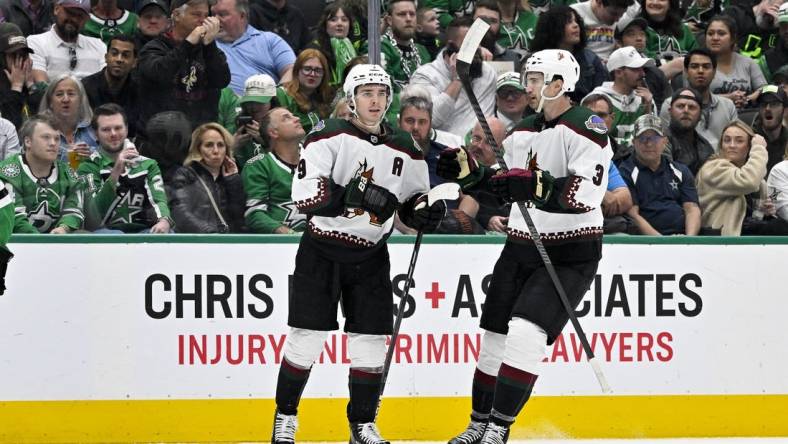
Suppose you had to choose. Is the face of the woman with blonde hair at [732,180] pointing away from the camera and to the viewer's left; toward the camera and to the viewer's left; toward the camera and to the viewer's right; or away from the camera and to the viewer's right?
toward the camera and to the viewer's left

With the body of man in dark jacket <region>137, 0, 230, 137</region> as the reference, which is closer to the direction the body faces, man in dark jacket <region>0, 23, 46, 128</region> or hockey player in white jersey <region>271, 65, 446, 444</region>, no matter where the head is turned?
the hockey player in white jersey

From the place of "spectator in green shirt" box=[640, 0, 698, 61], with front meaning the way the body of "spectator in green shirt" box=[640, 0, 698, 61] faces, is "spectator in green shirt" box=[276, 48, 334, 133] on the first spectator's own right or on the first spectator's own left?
on the first spectator's own right

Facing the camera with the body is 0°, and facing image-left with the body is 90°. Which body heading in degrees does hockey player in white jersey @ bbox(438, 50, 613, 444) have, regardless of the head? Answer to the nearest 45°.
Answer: approximately 45°

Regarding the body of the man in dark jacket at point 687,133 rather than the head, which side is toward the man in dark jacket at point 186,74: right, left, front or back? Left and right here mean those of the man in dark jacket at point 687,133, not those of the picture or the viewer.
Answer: right

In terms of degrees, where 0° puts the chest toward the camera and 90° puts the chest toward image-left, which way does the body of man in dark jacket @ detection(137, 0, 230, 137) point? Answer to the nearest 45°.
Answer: approximately 315°

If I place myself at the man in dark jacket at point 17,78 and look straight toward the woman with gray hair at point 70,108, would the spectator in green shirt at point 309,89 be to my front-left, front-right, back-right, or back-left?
front-left

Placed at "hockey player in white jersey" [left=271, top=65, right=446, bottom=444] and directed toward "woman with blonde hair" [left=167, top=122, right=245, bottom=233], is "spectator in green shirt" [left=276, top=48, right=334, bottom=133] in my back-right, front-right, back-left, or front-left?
front-right

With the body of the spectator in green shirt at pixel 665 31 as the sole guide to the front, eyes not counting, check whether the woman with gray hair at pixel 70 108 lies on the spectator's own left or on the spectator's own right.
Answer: on the spectator's own right

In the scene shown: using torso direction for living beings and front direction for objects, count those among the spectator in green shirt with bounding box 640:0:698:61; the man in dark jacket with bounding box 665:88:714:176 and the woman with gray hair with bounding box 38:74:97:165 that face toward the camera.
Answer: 3

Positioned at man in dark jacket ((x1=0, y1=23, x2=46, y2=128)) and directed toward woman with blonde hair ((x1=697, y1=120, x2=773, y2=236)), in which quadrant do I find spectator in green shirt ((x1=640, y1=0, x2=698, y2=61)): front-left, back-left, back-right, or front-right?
front-left

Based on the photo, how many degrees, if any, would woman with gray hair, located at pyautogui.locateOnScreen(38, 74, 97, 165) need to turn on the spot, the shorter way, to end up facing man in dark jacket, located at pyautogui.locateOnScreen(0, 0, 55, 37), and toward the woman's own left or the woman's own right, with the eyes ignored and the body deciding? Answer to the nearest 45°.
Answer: approximately 180°

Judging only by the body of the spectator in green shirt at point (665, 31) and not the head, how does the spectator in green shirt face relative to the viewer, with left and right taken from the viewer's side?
facing the viewer
